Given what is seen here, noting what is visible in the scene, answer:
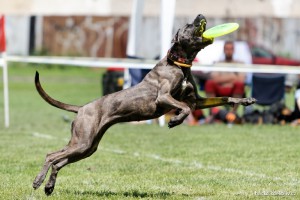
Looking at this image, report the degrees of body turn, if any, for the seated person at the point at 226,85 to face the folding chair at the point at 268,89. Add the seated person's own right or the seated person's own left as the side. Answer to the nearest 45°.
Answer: approximately 135° to the seated person's own left

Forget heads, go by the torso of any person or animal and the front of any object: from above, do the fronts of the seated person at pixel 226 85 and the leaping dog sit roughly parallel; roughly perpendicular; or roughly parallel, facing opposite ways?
roughly perpendicular

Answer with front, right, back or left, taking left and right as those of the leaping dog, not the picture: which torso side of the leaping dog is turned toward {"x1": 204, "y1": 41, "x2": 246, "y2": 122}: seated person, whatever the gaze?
left

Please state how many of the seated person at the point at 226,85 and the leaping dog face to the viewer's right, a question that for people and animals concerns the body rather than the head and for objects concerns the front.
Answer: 1

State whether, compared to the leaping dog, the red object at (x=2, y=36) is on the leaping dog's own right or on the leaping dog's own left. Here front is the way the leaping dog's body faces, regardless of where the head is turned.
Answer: on the leaping dog's own left

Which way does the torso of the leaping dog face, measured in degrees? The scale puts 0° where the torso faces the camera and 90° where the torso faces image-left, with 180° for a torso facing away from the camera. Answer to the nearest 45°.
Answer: approximately 270°

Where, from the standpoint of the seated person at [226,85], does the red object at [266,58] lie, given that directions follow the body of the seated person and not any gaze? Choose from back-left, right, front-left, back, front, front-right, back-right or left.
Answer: back

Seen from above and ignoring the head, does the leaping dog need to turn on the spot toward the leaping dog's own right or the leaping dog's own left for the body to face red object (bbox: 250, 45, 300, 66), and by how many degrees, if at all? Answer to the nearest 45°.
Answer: approximately 90° to the leaping dog's own left
